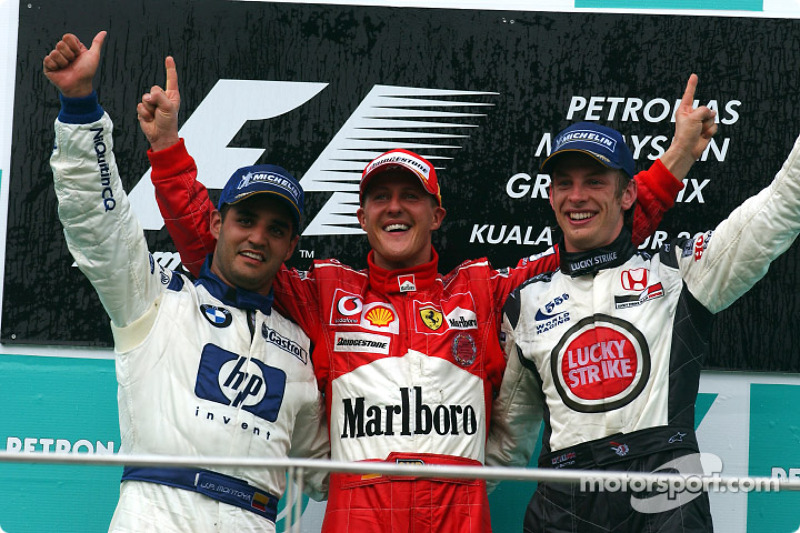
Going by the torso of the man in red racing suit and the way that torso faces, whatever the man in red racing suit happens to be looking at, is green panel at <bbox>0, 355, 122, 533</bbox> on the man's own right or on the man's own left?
on the man's own right

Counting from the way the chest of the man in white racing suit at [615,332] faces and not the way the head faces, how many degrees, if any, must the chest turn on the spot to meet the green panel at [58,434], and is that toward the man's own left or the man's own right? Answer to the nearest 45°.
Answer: approximately 90° to the man's own right

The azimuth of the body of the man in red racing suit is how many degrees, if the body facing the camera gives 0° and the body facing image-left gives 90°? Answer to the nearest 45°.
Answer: approximately 0°

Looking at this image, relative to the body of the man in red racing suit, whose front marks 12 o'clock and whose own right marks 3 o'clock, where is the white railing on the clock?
The white railing is roughly at 12 o'clock from the man in red racing suit.

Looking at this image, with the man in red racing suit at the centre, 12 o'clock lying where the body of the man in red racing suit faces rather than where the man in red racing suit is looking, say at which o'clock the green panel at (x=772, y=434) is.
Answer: The green panel is roughly at 8 o'clock from the man in red racing suit.

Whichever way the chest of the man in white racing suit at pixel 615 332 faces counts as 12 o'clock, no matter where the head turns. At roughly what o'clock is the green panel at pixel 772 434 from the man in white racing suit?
The green panel is roughly at 7 o'clock from the man in white racing suit.

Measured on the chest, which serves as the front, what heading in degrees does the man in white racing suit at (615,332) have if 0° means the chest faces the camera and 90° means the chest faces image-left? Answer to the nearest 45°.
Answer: approximately 0°

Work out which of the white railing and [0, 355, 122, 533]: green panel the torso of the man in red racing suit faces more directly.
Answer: the white railing

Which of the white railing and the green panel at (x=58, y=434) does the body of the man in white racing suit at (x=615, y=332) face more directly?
the white railing

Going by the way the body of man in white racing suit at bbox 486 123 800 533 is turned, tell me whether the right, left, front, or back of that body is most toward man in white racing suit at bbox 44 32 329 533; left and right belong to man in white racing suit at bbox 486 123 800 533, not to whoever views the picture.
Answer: right
